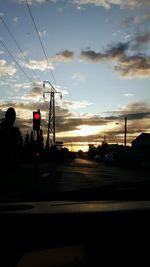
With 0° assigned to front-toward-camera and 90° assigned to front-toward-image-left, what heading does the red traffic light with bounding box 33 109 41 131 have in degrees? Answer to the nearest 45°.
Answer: approximately 0°
